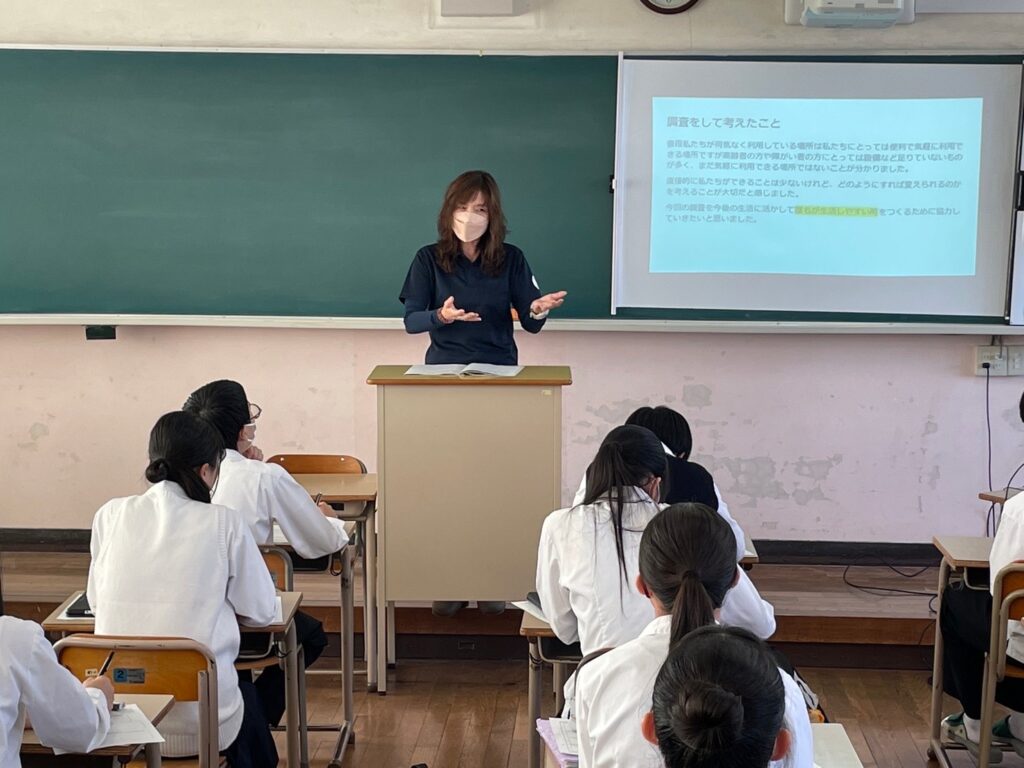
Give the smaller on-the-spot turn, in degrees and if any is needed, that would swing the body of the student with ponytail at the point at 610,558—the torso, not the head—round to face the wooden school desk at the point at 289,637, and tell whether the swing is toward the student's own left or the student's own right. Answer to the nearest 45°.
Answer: approximately 135° to the student's own left

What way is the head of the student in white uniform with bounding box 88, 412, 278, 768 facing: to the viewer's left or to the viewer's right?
to the viewer's right

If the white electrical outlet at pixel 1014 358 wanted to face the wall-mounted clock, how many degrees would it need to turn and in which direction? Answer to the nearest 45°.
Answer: approximately 45° to its right

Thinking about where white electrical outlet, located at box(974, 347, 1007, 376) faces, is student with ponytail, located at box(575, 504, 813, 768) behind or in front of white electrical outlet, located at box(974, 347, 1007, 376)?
in front

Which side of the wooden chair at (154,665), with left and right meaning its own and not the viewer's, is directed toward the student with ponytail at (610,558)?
right

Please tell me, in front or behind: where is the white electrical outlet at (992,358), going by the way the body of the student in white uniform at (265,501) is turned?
in front

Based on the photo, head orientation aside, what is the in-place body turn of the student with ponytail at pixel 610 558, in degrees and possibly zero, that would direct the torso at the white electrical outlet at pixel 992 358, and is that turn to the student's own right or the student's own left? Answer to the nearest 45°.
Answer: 0° — they already face it

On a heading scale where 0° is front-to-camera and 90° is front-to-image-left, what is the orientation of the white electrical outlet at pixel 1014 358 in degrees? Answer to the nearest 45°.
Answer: approximately 0°

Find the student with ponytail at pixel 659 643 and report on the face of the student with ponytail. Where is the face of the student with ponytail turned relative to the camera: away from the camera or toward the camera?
away from the camera

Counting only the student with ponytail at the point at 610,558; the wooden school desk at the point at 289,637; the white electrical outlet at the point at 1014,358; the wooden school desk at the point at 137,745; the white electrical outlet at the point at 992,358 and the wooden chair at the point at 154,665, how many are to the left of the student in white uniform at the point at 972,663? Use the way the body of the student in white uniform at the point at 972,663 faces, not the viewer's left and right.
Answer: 4
